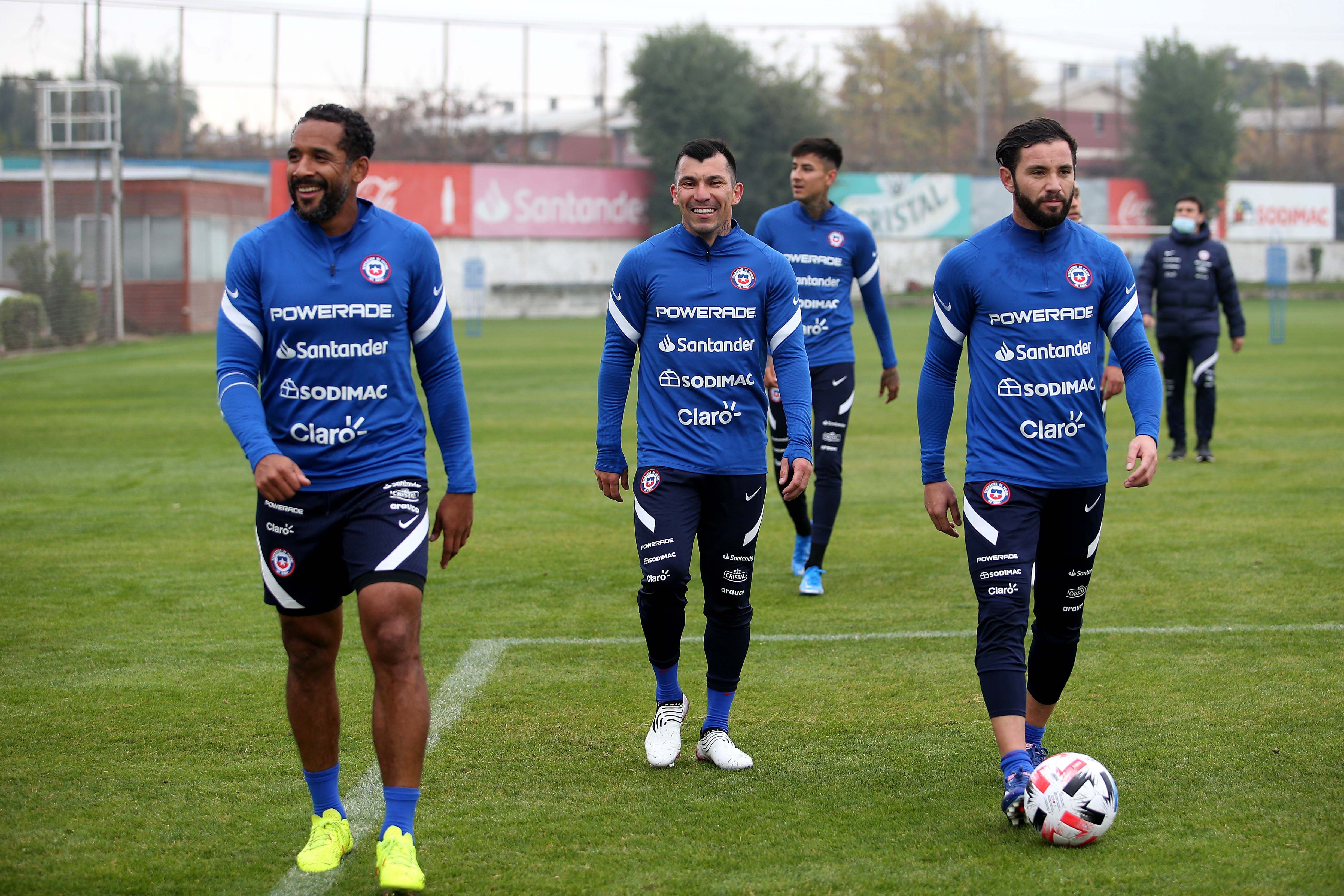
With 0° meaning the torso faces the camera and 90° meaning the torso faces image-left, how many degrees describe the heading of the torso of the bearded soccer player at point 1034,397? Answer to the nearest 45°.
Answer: approximately 0°

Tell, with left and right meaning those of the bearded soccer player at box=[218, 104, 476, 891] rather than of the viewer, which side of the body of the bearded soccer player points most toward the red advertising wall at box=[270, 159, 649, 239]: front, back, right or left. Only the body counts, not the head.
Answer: back

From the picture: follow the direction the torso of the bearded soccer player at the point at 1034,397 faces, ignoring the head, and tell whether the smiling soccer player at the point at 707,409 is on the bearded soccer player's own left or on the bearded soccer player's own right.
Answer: on the bearded soccer player's own right

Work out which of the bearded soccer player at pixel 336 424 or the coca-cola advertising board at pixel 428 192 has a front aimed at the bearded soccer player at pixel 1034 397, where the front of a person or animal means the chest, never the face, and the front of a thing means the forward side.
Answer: the coca-cola advertising board

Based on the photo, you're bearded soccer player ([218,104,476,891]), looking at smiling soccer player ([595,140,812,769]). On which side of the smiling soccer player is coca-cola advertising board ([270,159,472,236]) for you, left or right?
left
